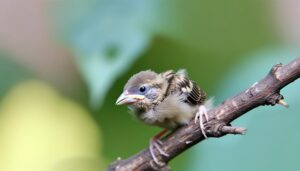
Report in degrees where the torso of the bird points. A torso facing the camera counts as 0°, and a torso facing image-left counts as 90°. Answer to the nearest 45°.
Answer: approximately 45°
